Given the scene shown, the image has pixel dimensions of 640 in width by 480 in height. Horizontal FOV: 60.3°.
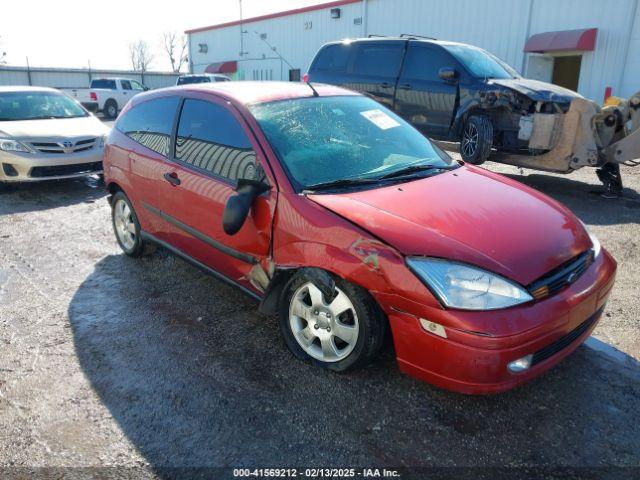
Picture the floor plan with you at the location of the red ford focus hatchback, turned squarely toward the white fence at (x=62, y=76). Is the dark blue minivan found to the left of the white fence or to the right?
right

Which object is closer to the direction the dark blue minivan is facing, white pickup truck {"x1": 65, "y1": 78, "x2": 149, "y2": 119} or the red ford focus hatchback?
the red ford focus hatchback

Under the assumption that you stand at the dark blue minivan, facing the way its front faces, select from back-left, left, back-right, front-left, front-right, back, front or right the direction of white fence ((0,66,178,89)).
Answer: back

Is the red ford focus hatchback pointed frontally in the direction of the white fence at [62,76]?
no

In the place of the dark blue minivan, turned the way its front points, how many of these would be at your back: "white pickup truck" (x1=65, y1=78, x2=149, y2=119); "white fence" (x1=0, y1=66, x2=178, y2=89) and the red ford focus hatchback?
2

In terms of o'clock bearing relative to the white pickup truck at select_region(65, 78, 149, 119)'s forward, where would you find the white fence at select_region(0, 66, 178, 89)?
The white fence is roughly at 10 o'clock from the white pickup truck.

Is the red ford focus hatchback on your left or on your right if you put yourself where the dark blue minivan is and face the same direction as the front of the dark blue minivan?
on your right

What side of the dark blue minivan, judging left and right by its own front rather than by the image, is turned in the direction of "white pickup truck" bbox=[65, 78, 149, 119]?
back

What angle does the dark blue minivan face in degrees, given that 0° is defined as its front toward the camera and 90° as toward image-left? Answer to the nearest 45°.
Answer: approximately 315°

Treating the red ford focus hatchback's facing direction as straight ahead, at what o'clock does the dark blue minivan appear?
The dark blue minivan is roughly at 8 o'clock from the red ford focus hatchback.

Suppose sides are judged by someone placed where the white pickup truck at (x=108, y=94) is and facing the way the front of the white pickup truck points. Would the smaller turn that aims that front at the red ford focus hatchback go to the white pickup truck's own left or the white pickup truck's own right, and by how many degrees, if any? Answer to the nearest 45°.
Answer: approximately 135° to the white pickup truck's own right

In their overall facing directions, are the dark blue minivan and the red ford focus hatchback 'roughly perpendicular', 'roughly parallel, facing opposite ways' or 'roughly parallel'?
roughly parallel

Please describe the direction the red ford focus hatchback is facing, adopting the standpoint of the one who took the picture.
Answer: facing the viewer and to the right of the viewer

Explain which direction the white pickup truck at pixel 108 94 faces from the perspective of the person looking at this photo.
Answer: facing away from the viewer and to the right of the viewer
